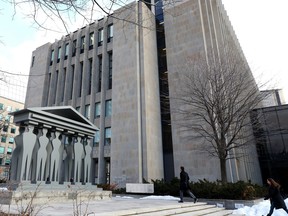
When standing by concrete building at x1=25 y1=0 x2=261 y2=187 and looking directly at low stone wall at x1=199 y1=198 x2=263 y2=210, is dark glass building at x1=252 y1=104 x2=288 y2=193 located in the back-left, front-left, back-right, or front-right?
front-left

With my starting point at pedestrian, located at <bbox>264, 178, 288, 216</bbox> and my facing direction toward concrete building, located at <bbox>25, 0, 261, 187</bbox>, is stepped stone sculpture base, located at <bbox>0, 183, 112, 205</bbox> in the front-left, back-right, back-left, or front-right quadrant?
front-left

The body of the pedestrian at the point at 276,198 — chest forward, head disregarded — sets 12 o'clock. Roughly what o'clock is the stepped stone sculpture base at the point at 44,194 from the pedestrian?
The stepped stone sculpture base is roughly at 11 o'clock from the pedestrian.

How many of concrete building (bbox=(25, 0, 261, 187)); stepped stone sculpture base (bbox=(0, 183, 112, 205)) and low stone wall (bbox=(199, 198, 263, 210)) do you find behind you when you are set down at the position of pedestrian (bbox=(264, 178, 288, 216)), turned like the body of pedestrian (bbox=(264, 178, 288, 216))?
0

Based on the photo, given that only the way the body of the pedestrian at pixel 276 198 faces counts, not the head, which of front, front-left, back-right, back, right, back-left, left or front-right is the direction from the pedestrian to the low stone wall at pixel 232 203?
front-right

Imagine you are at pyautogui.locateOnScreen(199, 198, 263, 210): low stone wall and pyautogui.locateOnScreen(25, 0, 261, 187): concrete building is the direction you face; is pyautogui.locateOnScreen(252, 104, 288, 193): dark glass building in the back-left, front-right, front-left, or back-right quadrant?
front-right

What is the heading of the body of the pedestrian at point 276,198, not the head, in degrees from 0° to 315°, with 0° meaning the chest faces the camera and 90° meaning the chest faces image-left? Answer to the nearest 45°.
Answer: approximately 90°

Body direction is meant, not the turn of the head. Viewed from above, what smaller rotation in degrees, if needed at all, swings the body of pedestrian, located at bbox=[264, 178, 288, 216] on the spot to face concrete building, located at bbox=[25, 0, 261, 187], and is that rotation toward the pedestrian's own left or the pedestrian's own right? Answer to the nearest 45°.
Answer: approximately 45° to the pedestrian's own right

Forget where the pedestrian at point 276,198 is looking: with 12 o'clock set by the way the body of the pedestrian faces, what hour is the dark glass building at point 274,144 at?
The dark glass building is roughly at 3 o'clock from the pedestrian.

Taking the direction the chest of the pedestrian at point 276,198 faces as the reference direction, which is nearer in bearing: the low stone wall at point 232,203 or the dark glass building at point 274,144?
the low stone wall

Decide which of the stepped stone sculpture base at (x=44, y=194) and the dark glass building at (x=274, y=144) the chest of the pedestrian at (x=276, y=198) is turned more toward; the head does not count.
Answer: the stepped stone sculpture base
